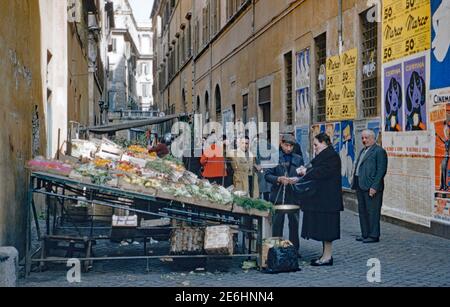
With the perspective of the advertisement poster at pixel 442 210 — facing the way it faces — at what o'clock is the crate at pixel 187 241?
The crate is roughly at 12 o'clock from the advertisement poster.

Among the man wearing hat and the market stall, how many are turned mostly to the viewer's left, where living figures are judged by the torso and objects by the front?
0

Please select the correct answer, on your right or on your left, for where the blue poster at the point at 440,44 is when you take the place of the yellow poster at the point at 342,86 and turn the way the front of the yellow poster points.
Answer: on your left

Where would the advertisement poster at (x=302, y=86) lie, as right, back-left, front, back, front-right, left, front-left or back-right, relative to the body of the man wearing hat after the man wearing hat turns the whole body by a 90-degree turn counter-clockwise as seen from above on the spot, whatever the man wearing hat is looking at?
left

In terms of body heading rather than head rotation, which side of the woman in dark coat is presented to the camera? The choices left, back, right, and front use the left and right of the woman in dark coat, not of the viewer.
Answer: left

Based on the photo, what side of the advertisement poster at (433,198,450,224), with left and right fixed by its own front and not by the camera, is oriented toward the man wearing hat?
front

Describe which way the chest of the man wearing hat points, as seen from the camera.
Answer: toward the camera

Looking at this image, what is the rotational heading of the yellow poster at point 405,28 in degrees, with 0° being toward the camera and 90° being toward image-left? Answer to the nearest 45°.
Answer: approximately 45°

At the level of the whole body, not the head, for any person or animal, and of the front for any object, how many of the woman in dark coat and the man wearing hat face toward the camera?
1
